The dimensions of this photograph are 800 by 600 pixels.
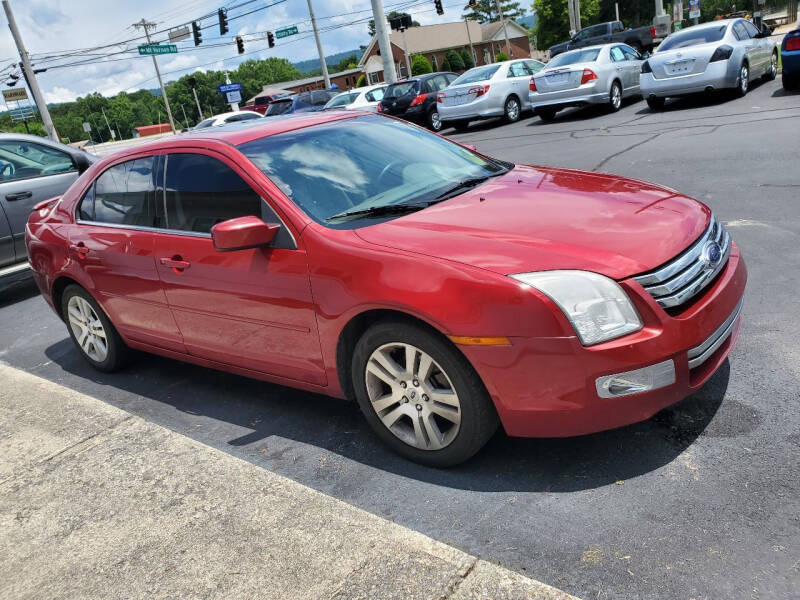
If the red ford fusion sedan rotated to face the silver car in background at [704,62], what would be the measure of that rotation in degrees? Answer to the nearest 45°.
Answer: approximately 90° to its left

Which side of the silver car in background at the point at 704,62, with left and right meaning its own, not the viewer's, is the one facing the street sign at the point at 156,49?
left

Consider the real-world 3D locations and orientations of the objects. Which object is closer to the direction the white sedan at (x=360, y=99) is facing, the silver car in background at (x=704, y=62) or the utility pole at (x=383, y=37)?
the utility pole

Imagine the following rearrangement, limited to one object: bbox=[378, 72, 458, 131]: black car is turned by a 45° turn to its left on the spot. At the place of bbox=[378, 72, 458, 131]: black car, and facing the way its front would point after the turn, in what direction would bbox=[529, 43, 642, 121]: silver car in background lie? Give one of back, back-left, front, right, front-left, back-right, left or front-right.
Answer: back-right

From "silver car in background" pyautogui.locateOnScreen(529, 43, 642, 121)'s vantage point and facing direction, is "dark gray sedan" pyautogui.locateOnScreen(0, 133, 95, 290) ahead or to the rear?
to the rear

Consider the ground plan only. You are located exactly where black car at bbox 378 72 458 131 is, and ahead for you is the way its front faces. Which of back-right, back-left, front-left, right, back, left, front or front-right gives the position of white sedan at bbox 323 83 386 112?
left

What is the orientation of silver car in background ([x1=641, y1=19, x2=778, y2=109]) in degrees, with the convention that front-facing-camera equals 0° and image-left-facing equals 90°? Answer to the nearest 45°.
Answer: approximately 225°

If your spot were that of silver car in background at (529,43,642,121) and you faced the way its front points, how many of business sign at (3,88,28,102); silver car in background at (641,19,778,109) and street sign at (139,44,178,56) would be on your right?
1

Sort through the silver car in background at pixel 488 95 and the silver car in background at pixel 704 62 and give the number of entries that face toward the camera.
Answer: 0

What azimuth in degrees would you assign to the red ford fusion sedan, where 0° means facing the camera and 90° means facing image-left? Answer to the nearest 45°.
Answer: approximately 315°

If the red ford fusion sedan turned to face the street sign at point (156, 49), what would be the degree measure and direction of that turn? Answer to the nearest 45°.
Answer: approximately 135° to its left

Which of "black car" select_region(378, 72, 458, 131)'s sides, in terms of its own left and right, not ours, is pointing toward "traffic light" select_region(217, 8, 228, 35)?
left

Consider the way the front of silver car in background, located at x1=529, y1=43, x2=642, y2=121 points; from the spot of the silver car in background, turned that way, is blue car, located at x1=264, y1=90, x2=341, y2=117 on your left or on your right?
on your left
